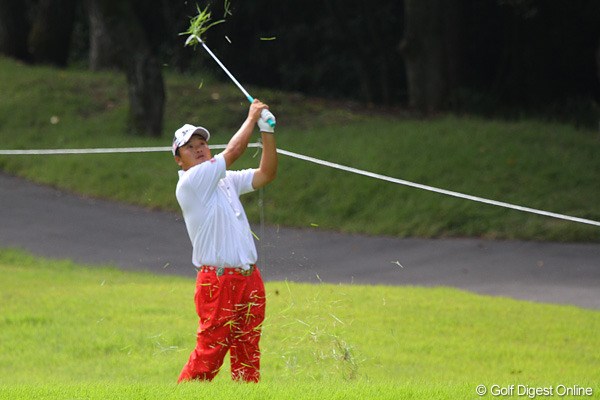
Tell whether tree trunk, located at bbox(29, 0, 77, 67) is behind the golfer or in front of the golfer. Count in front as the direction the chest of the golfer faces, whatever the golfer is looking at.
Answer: behind

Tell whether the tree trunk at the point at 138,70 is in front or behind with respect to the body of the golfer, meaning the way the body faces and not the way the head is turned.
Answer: behind
